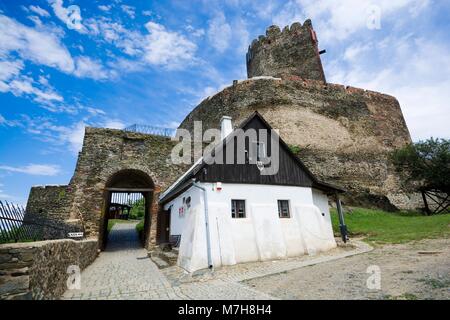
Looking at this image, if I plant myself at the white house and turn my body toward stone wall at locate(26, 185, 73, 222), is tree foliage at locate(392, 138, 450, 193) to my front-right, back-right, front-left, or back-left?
back-right

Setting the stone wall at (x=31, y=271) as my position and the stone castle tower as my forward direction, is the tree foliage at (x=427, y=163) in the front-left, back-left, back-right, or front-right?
front-right

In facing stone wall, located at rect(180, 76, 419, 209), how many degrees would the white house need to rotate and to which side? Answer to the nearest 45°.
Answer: approximately 135° to its right

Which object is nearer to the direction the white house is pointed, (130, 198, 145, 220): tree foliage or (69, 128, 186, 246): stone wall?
the stone wall

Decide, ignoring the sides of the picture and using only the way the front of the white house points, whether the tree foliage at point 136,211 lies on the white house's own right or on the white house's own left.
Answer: on the white house's own right
